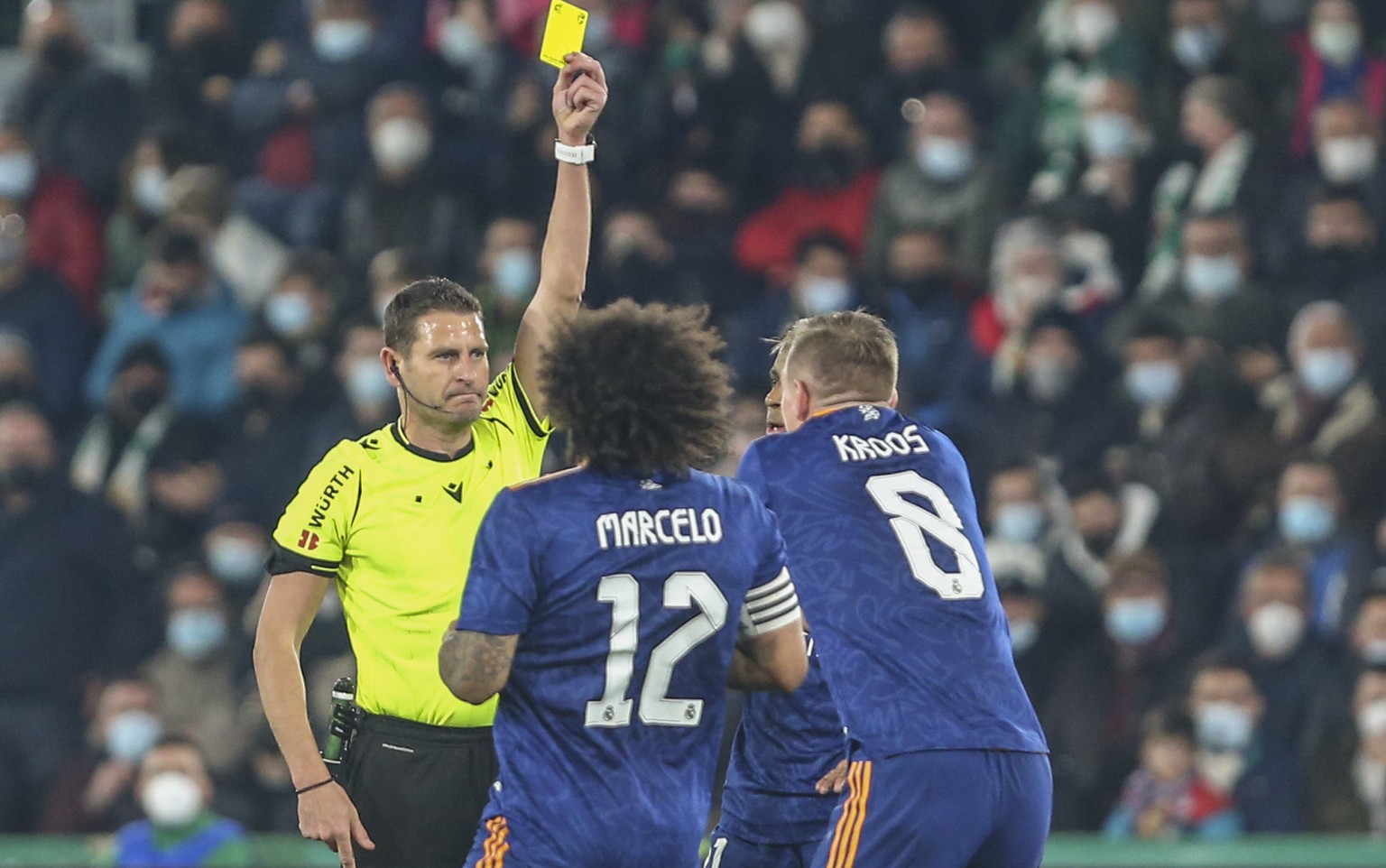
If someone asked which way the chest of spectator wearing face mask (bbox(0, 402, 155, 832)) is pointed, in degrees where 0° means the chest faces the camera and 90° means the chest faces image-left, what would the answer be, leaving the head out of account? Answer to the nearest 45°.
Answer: approximately 0°

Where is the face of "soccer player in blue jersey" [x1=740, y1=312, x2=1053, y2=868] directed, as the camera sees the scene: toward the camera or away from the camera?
away from the camera

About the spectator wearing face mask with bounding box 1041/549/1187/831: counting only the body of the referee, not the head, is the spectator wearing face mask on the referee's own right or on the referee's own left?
on the referee's own left

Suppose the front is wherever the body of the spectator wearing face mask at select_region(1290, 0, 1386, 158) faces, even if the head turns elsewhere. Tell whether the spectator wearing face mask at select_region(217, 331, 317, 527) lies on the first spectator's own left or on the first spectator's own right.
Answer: on the first spectator's own right

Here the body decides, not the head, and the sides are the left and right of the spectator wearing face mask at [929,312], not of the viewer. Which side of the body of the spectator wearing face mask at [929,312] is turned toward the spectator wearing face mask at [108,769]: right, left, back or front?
right

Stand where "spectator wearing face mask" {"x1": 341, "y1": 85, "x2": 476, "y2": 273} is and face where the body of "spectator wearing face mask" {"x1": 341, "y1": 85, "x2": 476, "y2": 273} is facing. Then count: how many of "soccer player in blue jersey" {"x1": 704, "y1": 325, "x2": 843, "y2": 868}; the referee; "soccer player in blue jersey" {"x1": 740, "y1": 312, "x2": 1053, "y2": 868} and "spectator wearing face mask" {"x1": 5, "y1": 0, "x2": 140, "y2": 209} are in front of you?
3
